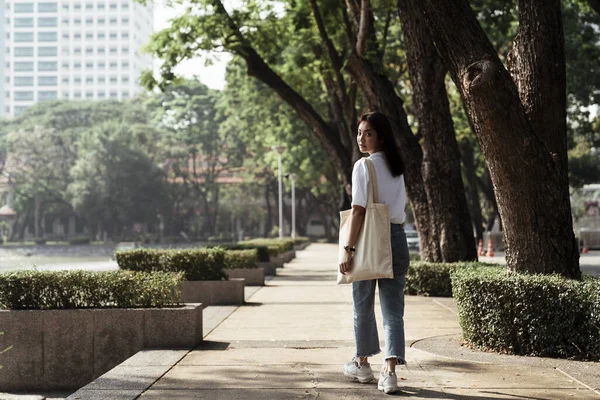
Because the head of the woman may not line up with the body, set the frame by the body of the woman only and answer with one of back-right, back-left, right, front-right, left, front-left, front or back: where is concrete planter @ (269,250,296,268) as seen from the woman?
front-right

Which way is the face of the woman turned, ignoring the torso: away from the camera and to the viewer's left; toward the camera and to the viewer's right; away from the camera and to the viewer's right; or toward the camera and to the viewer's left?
toward the camera and to the viewer's left

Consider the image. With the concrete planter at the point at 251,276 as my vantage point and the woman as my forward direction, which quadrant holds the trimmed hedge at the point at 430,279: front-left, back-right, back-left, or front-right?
front-left

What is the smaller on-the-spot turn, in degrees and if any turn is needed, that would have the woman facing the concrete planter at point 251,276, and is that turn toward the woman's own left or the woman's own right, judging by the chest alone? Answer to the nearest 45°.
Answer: approximately 45° to the woman's own right

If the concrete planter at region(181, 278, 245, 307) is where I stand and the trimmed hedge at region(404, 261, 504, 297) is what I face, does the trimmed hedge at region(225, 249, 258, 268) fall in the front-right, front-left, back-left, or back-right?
front-left

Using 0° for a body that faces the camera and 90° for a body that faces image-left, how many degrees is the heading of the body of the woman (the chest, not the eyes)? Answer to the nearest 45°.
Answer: approximately 135°

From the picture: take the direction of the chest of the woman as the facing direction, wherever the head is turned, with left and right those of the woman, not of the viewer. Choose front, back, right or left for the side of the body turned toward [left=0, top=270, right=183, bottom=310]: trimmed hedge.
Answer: front

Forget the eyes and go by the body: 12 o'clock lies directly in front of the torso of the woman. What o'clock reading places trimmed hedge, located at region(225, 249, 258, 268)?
The trimmed hedge is roughly at 1 o'clock from the woman.

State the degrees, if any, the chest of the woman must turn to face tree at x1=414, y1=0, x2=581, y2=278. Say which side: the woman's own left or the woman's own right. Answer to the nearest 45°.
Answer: approximately 90° to the woman's own right

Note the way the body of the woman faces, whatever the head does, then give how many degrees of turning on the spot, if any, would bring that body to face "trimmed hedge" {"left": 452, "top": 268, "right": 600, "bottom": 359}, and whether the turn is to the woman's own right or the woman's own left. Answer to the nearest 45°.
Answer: approximately 90° to the woman's own right

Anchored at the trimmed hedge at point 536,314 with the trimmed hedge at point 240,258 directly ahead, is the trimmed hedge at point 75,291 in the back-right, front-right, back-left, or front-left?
front-left
